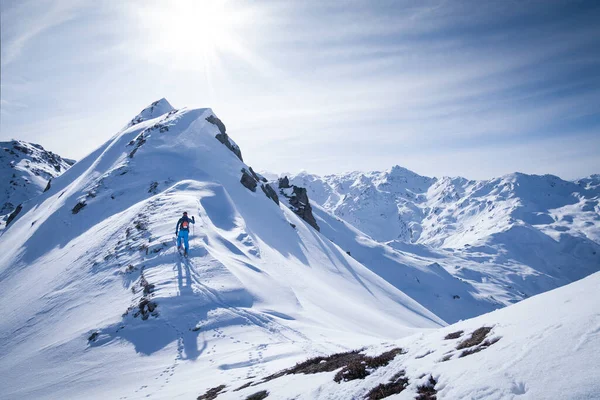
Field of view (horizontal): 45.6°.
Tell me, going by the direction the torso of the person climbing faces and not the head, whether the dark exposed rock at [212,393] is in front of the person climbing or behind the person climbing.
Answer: behind

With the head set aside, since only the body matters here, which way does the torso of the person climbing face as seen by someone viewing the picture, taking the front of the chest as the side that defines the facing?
away from the camera

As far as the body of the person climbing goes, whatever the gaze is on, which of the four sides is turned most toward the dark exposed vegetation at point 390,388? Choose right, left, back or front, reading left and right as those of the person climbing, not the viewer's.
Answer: back

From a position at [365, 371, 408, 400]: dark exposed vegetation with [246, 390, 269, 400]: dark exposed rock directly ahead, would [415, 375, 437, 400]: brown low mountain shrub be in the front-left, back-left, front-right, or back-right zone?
back-left

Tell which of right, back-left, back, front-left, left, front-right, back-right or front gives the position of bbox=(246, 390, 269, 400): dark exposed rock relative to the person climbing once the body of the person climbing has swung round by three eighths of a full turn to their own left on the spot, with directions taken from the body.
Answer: front-left

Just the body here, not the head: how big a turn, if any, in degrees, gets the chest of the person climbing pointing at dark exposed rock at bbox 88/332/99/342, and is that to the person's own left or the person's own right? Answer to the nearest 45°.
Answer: approximately 135° to the person's own left

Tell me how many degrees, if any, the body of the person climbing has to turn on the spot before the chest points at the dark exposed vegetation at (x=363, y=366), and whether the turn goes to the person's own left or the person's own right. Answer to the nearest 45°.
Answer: approximately 180°

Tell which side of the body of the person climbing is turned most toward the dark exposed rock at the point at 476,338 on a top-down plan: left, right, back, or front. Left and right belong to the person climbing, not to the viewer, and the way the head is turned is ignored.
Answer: back
